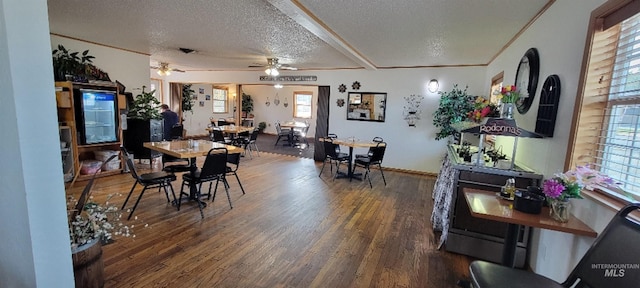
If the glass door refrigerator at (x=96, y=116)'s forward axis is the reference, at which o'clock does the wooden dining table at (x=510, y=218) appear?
The wooden dining table is roughly at 1 o'clock from the glass door refrigerator.

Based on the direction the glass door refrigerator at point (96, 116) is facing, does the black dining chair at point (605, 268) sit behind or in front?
in front

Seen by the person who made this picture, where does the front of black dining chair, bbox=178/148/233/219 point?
facing away from the viewer and to the left of the viewer

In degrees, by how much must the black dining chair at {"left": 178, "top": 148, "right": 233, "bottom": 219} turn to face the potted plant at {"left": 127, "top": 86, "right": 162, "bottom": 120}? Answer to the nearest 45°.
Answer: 0° — it already faces it

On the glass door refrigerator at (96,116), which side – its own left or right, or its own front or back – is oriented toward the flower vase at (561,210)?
front

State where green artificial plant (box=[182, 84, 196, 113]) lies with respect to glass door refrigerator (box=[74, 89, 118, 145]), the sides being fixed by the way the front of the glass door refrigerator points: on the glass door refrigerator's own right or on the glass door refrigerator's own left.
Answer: on the glass door refrigerator's own left

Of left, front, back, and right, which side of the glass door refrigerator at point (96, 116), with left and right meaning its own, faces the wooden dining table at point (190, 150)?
front

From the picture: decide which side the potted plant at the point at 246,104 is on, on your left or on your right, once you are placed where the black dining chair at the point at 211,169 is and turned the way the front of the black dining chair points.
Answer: on your right

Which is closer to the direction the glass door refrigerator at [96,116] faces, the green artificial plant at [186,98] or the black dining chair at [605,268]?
the black dining chair
